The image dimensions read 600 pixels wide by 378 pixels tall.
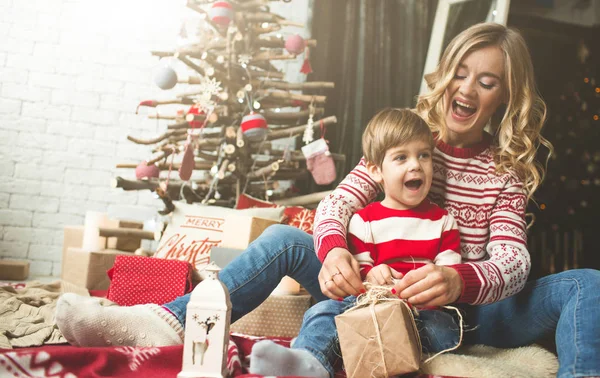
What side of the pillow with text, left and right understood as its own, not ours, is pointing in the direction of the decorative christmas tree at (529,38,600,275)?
left

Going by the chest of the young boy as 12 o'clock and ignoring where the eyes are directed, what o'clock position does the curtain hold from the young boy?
The curtain is roughly at 6 o'clock from the young boy.

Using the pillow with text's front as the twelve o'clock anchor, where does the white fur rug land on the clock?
The white fur rug is roughly at 11 o'clock from the pillow with text.

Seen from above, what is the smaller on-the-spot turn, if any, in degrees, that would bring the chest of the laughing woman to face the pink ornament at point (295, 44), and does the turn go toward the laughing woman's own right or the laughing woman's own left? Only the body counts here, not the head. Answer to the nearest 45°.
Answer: approximately 135° to the laughing woman's own right

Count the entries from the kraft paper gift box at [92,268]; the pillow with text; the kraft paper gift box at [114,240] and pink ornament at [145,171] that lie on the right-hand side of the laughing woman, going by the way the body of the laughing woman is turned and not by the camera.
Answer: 4

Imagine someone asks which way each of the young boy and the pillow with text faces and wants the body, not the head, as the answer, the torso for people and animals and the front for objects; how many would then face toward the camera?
2

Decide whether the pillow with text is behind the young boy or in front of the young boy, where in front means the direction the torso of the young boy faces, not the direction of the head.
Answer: behind

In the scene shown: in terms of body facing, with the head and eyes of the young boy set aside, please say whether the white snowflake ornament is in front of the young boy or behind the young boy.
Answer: behind

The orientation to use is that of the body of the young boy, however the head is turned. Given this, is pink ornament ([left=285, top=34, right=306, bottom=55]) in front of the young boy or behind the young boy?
behind

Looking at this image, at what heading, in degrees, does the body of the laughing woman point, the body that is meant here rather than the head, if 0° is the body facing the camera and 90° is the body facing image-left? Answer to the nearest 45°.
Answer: approximately 45°

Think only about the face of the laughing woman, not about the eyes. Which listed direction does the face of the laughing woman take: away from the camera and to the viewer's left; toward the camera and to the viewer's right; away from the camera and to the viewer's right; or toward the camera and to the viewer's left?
toward the camera and to the viewer's left
